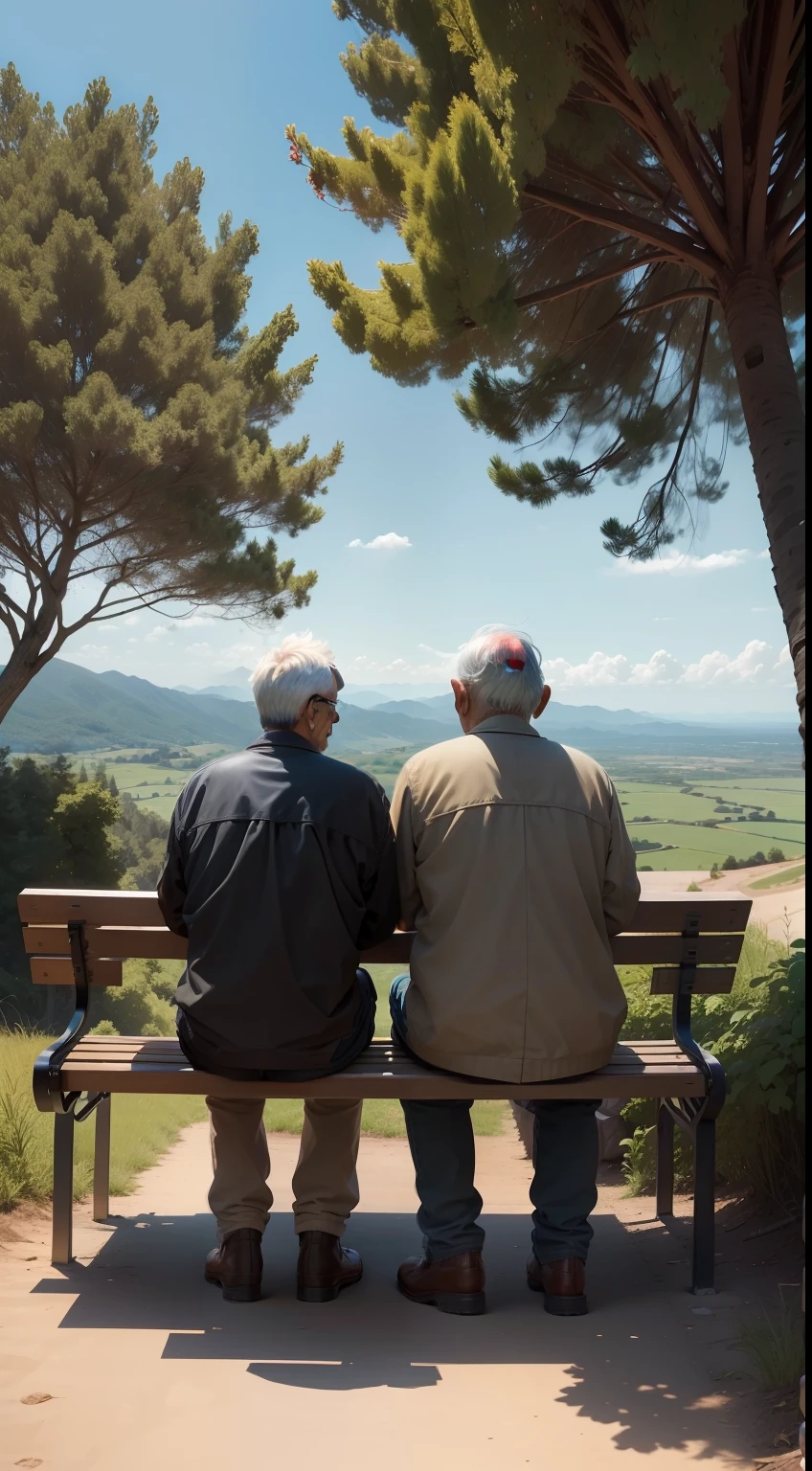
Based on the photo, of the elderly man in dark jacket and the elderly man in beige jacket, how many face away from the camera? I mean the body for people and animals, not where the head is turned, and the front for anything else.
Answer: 2

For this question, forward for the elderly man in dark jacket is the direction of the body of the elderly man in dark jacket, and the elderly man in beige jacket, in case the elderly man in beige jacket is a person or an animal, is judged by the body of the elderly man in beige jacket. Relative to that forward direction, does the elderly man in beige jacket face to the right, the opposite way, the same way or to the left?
the same way

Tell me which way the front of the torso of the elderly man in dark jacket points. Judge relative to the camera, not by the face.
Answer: away from the camera

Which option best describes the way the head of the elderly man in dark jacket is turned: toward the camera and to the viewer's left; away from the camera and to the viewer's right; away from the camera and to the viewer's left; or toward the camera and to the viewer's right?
away from the camera and to the viewer's right

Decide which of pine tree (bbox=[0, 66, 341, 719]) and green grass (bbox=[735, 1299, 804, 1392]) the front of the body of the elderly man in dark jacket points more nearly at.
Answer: the pine tree

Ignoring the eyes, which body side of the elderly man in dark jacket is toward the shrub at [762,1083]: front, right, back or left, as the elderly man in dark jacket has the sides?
right

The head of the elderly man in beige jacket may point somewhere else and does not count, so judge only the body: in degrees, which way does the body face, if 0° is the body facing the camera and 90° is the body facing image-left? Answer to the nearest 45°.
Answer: approximately 180°

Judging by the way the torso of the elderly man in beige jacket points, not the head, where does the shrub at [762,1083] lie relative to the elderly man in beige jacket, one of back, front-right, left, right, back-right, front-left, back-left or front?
front-right
